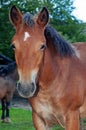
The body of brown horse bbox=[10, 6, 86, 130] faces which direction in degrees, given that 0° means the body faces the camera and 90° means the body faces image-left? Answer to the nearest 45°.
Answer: approximately 45°

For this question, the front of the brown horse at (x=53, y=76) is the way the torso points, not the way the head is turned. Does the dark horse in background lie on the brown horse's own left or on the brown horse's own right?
on the brown horse's own right
